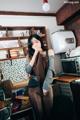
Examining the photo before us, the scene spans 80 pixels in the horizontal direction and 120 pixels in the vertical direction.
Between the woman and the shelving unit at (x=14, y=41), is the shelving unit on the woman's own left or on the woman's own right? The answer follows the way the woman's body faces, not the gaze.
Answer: on the woman's own right

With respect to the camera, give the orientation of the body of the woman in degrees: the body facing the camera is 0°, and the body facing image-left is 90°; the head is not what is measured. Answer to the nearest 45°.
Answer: approximately 45°
